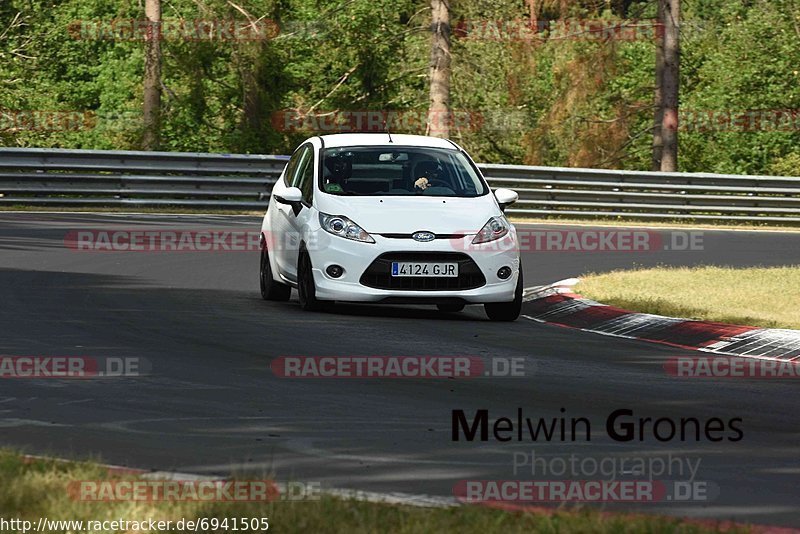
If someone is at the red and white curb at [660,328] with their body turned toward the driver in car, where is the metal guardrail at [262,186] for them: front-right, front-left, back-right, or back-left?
front-right

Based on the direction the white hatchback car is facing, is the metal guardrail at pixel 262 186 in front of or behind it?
behind

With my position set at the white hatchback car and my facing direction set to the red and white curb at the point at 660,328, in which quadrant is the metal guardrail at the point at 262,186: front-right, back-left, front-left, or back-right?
back-left

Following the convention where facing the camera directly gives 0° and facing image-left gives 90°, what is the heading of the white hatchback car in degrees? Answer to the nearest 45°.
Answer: approximately 0°

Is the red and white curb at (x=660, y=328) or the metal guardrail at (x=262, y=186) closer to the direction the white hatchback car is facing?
the red and white curb
